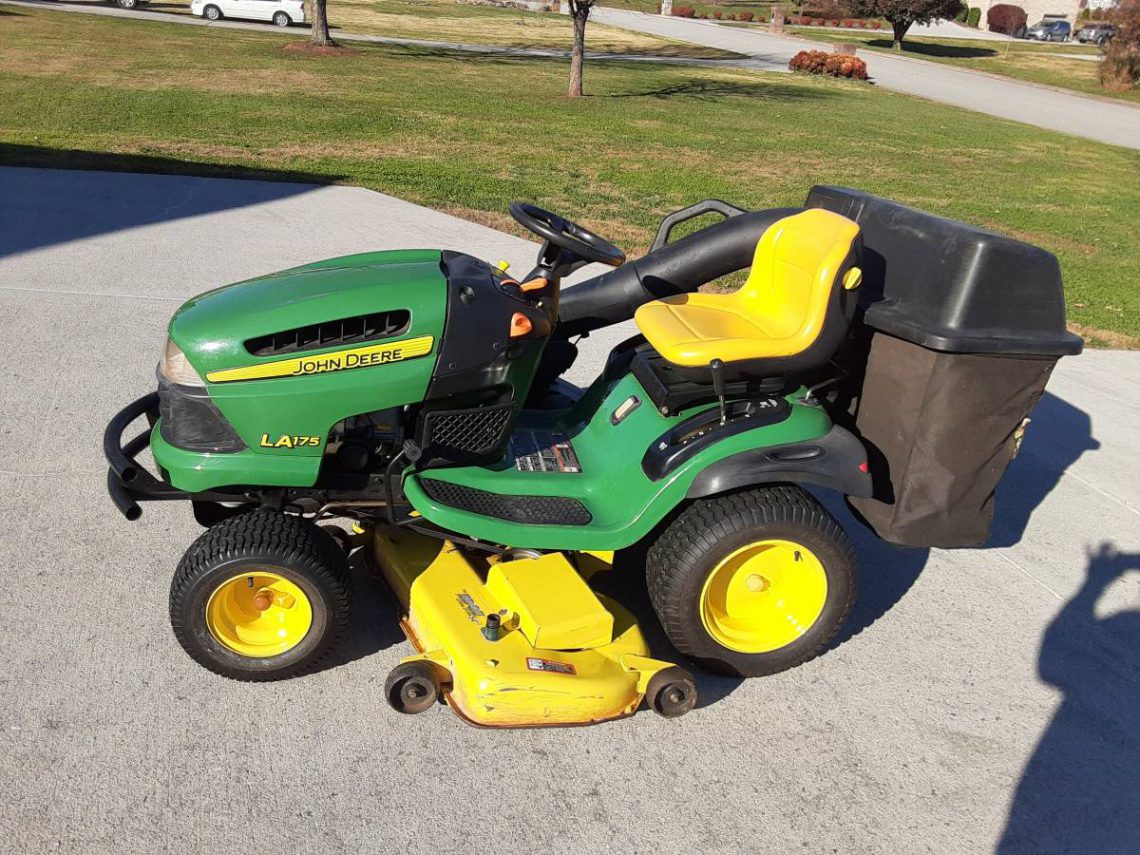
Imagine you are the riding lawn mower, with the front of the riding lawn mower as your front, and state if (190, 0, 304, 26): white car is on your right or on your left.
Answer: on your right

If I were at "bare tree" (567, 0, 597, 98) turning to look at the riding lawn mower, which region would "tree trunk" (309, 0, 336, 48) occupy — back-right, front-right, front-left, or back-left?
back-right

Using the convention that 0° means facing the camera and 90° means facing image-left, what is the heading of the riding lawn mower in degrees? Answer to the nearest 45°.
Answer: approximately 90°

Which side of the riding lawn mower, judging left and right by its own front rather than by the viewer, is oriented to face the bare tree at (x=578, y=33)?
right

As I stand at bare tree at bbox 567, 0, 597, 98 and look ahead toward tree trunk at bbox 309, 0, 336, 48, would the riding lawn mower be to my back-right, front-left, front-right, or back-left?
back-left
